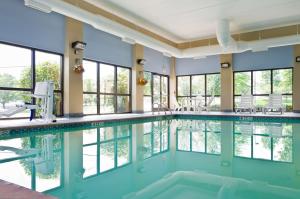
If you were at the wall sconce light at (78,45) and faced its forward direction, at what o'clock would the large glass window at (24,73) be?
The large glass window is roughly at 4 o'clock from the wall sconce light.

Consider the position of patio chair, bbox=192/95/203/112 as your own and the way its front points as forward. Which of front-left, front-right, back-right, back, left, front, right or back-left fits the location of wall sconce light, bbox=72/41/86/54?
front

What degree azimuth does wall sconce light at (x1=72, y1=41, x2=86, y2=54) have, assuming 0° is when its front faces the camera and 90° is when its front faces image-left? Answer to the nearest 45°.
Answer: approximately 315°

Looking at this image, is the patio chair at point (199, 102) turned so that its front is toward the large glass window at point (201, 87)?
no

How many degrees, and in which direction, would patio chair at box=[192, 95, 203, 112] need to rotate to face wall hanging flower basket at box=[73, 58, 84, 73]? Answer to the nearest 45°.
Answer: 0° — it already faces it

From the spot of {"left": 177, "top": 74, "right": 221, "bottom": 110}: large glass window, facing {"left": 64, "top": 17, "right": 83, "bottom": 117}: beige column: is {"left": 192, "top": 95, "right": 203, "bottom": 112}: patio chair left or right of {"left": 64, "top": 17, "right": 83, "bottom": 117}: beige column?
left

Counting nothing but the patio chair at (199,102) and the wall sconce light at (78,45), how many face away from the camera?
0

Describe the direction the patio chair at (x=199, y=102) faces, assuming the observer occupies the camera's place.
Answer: facing the viewer and to the left of the viewer

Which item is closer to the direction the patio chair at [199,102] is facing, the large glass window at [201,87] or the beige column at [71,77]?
the beige column
